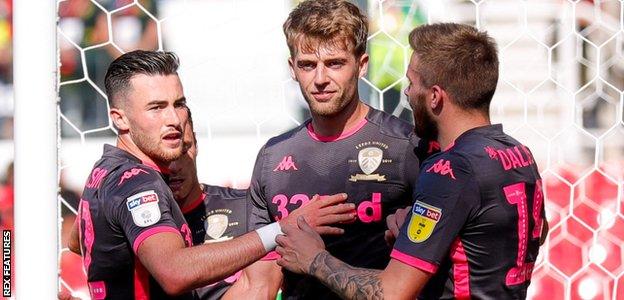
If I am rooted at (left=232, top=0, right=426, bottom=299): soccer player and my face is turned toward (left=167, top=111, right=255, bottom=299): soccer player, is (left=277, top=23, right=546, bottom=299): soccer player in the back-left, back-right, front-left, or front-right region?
back-left

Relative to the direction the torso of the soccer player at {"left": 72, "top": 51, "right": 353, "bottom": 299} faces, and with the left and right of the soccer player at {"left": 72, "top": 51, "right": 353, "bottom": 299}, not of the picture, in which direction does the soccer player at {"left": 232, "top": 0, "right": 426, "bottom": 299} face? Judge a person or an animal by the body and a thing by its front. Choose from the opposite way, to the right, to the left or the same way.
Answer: to the right

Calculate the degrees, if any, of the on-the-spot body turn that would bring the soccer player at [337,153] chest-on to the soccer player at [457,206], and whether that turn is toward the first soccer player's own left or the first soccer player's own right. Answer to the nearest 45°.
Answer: approximately 45° to the first soccer player's own left

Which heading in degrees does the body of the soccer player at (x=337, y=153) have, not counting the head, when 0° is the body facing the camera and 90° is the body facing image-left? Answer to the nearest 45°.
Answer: approximately 0°

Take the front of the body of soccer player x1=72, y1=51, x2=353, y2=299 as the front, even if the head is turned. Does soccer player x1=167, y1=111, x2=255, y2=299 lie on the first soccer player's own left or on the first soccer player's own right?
on the first soccer player's own left

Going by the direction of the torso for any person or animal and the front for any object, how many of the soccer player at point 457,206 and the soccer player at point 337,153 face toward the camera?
1

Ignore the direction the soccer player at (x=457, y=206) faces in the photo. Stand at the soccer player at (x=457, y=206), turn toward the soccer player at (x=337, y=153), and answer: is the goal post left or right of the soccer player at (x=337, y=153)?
left

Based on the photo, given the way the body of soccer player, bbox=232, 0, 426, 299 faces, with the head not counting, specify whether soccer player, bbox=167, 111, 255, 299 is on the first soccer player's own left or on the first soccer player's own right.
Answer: on the first soccer player's own right

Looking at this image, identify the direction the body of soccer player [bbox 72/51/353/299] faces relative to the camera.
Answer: to the viewer's right

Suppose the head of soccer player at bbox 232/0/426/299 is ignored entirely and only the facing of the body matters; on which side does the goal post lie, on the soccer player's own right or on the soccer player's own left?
on the soccer player's own right

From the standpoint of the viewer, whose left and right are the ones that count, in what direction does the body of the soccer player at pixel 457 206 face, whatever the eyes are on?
facing away from the viewer and to the left of the viewer
